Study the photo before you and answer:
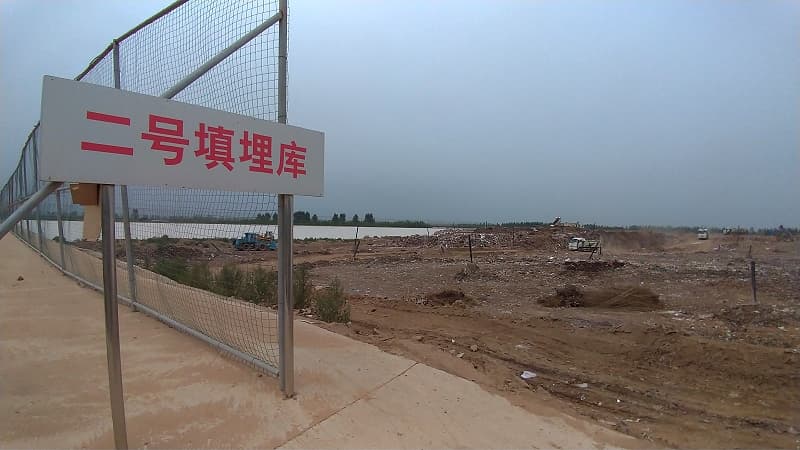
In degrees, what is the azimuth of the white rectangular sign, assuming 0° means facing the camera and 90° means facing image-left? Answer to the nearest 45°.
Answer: approximately 315°

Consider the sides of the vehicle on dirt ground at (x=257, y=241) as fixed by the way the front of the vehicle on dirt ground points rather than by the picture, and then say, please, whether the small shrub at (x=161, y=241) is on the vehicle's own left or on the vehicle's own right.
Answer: on the vehicle's own right

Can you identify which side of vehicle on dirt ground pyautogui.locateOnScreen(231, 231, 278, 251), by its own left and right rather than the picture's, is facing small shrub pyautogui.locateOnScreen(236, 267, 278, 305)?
right

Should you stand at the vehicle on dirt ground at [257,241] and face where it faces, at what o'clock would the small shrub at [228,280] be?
The small shrub is roughly at 3 o'clock from the vehicle on dirt ground.

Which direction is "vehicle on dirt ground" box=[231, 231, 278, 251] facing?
to the viewer's left

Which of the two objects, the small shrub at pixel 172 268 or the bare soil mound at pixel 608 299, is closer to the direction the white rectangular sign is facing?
the bare soil mound

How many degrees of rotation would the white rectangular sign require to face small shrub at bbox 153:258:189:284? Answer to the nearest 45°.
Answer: approximately 135° to its left

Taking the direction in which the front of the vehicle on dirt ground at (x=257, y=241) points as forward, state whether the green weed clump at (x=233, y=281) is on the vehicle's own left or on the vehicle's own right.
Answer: on the vehicle's own right

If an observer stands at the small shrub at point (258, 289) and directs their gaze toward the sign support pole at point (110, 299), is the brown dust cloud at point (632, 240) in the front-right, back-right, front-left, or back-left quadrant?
back-left
